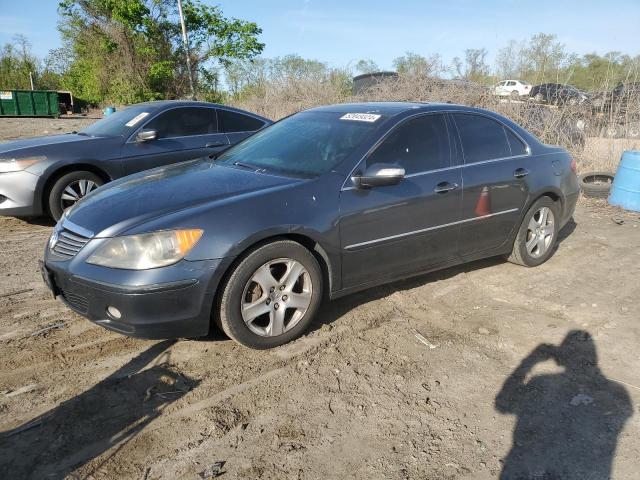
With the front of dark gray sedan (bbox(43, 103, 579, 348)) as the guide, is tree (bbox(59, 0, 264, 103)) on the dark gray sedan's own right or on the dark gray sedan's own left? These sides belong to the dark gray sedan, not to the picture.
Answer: on the dark gray sedan's own right

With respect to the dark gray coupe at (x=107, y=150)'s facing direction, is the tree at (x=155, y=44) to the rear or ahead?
to the rear

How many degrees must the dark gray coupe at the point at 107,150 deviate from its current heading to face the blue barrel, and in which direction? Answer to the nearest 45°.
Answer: approximately 135° to its left

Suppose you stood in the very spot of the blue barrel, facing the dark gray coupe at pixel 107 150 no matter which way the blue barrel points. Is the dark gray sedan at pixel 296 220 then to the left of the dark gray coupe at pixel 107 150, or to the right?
left

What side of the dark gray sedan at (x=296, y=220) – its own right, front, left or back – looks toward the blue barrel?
back

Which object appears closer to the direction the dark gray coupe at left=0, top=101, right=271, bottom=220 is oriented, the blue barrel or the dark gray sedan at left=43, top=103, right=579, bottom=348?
the dark gray sedan

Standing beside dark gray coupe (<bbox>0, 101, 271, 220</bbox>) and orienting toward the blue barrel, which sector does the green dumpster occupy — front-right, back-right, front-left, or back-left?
back-left

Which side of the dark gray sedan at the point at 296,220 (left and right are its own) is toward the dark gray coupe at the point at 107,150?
right

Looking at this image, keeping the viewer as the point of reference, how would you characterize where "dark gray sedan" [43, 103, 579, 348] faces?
facing the viewer and to the left of the viewer

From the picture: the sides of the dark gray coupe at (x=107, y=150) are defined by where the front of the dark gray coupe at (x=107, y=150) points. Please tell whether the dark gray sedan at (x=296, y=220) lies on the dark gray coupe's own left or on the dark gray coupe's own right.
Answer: on the dark gray coupe's own left

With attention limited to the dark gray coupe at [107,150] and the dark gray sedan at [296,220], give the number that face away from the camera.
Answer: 0

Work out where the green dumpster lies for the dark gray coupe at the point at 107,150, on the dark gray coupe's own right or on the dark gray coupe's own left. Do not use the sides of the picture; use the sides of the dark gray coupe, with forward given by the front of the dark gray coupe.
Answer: on the dark gray coupe's own right
